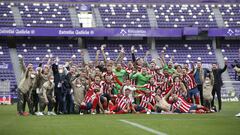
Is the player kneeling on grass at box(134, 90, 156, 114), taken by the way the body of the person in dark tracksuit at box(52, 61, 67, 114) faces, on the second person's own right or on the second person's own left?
on the second person's own left

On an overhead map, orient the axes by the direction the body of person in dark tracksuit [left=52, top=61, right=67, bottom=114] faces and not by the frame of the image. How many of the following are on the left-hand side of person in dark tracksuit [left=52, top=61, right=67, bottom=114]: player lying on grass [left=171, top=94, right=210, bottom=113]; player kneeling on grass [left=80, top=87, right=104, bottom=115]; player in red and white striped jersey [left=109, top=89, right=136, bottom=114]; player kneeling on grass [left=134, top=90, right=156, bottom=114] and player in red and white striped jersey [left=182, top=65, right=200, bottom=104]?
5

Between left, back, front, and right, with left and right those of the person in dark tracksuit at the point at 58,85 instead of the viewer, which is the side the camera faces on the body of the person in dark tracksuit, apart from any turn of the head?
front

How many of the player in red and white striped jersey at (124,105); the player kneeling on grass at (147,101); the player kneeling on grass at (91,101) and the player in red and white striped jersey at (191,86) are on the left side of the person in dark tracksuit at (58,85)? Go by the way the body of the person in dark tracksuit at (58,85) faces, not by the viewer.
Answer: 4

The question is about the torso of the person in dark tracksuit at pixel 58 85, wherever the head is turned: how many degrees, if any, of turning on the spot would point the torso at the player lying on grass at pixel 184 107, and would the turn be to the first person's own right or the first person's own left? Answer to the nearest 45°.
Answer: approximately 90° to the first person's own left

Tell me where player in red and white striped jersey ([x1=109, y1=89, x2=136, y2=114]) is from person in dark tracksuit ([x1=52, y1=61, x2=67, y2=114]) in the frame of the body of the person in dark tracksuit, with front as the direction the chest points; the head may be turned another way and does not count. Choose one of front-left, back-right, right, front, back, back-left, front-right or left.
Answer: left

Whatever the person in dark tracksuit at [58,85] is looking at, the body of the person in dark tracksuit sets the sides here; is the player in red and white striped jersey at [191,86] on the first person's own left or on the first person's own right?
on the first person's own left

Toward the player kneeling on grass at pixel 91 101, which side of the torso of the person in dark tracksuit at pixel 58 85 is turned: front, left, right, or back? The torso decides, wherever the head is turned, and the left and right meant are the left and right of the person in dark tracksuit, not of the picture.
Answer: left
